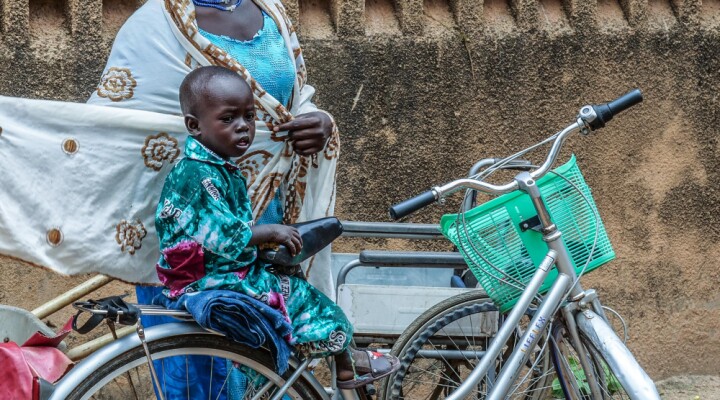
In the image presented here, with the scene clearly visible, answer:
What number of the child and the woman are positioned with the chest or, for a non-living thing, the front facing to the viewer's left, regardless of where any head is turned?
0

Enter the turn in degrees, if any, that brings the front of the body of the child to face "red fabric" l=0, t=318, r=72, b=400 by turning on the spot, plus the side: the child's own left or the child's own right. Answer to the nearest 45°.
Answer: approximately 180°

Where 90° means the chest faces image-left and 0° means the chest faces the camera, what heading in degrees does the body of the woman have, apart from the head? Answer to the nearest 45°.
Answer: approximately 315°

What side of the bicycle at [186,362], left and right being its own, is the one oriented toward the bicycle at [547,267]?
front

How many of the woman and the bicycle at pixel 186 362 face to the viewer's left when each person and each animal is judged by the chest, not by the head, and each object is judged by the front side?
0

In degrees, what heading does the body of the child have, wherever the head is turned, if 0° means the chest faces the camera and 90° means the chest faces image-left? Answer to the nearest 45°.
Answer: approximately 270°

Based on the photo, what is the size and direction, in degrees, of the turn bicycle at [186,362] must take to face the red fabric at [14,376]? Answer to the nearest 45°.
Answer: approximately 180°

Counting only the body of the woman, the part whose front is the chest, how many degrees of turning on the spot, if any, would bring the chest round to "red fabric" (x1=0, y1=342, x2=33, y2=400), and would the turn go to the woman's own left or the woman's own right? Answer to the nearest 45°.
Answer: approximately 90° to the woman's own right

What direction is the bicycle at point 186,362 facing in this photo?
to the viewer's right

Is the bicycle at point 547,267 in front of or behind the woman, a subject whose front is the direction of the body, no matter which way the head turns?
in front
